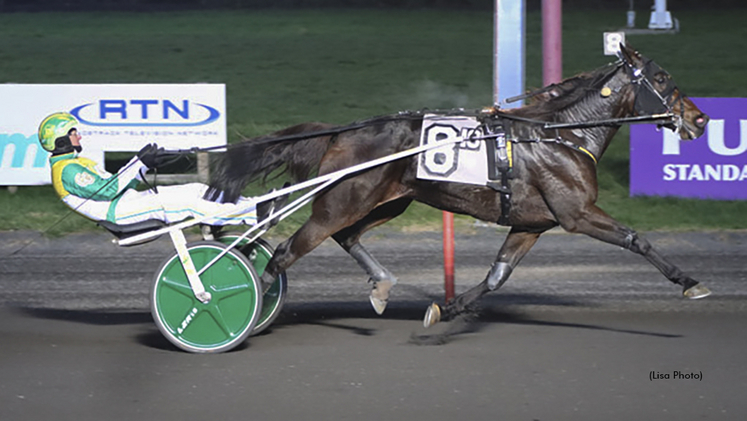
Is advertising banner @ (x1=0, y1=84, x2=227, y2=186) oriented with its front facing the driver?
yes

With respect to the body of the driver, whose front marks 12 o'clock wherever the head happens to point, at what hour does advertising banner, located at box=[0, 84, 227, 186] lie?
The advertising banner is roughly at 9 o'clock from the driver.

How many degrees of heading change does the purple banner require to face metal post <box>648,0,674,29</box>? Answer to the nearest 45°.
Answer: approximately 180°

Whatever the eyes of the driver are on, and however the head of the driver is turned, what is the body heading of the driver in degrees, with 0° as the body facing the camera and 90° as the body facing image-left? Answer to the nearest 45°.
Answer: approximately 270°

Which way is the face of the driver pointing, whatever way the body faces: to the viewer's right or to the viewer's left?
to the viewer's right

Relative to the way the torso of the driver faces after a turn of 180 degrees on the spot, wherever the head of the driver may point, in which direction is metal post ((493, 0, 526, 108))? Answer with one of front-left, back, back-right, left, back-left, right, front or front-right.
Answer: back-right

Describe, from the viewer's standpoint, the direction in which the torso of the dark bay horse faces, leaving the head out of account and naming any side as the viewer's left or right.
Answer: facing to the right of the viewer

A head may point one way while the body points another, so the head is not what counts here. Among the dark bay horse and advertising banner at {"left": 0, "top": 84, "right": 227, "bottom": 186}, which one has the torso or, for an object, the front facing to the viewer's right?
the dark bay horse

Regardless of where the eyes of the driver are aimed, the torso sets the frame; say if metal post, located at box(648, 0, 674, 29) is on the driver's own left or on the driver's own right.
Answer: on the driver's own left

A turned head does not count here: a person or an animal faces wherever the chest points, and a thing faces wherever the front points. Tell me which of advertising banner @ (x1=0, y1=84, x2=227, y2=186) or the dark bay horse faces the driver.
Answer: the advertising banner

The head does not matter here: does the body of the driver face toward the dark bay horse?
yes

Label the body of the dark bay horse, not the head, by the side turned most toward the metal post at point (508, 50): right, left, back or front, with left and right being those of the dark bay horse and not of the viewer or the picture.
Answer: left

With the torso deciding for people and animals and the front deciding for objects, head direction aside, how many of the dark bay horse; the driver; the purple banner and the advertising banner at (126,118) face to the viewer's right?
2

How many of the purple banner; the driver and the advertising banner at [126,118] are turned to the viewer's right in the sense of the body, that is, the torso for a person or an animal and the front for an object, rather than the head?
1
